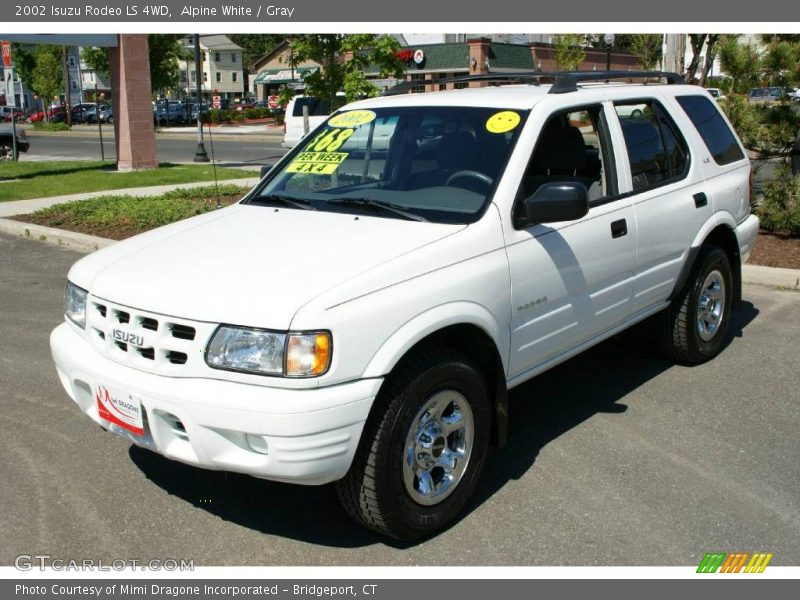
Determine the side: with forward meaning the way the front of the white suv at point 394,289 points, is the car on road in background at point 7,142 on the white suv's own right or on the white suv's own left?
on the white suv's own right

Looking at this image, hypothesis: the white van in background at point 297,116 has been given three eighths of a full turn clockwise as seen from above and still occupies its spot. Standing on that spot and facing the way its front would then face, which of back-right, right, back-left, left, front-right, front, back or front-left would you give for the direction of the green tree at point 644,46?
left

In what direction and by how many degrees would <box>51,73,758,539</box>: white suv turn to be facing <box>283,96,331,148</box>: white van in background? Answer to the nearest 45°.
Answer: approximately 135° to its right

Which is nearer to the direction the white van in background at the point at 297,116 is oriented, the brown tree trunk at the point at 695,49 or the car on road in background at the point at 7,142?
the brown tree trunk

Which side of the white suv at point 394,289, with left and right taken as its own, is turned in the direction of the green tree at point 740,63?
back

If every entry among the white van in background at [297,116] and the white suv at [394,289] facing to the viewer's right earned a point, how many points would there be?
1

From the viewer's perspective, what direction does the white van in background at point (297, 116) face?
to the viewer's right

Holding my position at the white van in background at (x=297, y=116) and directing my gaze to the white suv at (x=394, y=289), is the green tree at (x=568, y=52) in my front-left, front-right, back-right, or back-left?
back-left

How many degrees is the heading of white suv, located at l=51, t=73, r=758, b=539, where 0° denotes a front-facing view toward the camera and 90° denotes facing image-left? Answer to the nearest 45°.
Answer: approximately 45°

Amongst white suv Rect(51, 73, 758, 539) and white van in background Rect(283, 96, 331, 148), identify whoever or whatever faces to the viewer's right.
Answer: the white van in background

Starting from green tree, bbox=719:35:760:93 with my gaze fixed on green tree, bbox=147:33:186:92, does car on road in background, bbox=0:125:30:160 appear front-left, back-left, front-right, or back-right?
front-left

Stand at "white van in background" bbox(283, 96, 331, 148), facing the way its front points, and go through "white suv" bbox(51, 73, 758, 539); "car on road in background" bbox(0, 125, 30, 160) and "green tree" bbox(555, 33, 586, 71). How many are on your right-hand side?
1

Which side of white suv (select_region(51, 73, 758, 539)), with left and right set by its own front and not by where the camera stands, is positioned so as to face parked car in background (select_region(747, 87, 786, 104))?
back

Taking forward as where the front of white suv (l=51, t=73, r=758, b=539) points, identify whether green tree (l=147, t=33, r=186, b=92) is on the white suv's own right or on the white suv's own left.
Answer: on the white suv's own right

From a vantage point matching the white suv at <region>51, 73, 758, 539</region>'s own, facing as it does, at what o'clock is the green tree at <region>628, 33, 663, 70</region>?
The green tree is roughly at 5 o'clock from the white suv.

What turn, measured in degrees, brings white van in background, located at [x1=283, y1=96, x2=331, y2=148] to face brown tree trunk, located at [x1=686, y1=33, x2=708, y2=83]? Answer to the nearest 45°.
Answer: approximately 45° to its right
